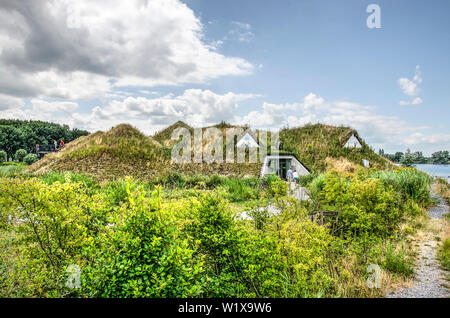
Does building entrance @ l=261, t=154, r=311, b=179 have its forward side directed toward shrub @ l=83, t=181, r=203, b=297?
yes

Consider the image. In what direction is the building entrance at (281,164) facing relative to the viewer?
toward the camera

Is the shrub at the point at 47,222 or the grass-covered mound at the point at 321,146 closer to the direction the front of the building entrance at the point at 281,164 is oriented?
the shrub

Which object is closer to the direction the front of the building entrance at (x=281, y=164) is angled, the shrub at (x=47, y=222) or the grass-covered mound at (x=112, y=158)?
the shrub

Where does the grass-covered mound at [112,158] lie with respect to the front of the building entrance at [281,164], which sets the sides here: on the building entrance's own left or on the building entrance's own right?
on the building entrance's own right

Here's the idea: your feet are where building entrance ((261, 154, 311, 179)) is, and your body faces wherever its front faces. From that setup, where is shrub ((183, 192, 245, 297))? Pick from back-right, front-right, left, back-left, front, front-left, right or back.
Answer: front

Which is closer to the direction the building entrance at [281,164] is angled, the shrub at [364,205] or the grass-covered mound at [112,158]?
the shrub

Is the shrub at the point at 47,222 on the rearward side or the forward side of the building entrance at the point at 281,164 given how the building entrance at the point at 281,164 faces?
on the forward side

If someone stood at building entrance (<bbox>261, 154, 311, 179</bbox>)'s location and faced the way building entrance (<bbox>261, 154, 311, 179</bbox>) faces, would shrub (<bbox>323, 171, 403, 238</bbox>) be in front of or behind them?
in front
